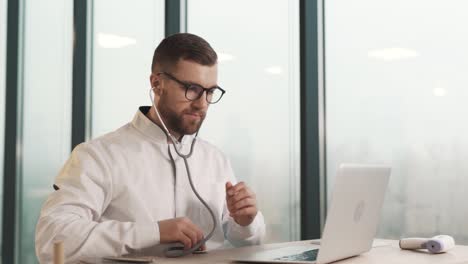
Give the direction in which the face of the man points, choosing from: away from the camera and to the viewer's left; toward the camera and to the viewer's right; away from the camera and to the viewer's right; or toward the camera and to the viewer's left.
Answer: toward the camera and to the viewer's right

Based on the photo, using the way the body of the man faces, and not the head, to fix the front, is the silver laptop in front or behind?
in front

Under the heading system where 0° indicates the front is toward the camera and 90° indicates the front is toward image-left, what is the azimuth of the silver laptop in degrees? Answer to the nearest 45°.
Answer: approximately 135°

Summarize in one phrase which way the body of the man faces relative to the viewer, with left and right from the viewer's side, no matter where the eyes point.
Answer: facing the viewer and to the right of the viewer

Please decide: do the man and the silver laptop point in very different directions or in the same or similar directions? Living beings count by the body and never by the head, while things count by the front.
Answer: very different directions
